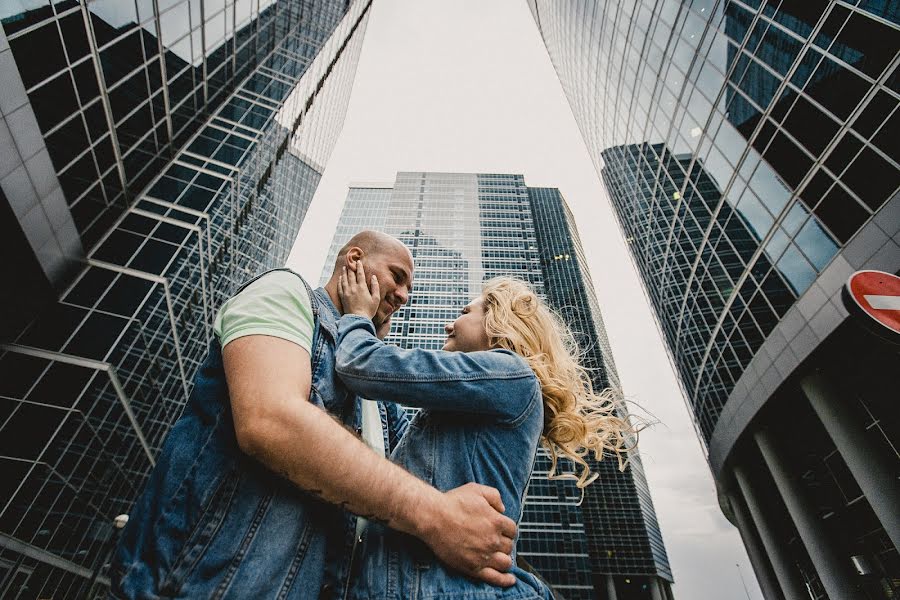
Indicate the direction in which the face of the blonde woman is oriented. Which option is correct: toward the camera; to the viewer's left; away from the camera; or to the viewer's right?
to the viewer's left

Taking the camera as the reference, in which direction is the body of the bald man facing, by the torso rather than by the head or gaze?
to the viewer's right

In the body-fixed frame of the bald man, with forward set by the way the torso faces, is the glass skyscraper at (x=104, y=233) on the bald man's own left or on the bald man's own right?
on the bald man's own left

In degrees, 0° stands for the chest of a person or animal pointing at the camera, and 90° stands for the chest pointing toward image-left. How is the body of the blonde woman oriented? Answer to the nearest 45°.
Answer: approximately 90°

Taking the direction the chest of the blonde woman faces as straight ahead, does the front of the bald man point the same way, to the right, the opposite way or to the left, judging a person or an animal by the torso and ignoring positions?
the opposite way
